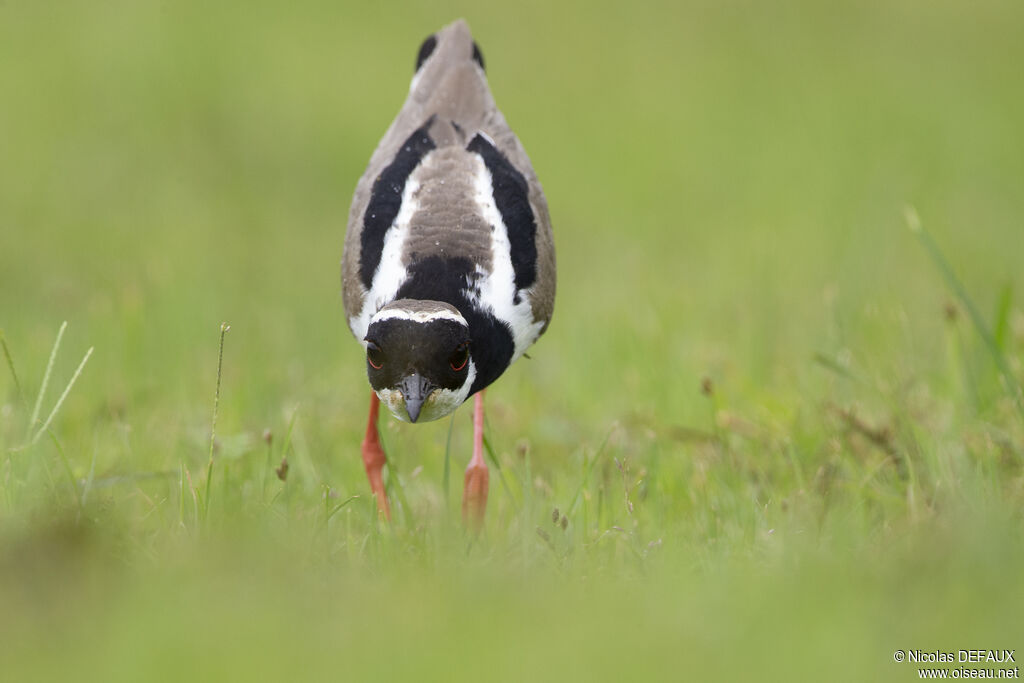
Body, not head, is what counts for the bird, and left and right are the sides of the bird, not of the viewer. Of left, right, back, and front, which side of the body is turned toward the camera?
front
